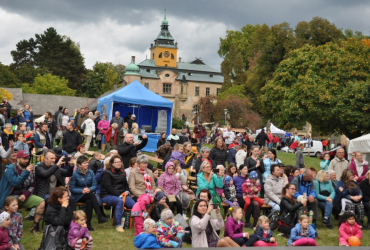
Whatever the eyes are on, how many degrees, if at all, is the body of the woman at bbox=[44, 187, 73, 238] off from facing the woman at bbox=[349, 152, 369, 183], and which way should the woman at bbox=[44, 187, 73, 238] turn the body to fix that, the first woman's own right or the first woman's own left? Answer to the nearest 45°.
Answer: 0° — they already face them

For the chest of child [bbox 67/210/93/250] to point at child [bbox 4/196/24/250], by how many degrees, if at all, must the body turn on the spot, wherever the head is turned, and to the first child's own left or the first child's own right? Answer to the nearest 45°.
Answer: approximately 135° to the first child's own right

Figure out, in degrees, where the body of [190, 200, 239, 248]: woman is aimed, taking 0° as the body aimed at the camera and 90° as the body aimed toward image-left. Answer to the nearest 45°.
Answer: approximately 315°

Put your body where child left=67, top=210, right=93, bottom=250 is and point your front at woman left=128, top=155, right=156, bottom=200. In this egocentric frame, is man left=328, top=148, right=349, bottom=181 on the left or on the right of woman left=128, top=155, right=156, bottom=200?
right

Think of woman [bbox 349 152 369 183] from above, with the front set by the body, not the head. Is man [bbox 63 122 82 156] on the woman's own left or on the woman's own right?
on the woman's own right

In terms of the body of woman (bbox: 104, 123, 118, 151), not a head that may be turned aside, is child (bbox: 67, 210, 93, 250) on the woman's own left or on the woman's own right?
on the woman's own right

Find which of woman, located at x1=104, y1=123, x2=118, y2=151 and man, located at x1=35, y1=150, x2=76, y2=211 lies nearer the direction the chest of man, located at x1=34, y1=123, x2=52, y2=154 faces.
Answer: the man

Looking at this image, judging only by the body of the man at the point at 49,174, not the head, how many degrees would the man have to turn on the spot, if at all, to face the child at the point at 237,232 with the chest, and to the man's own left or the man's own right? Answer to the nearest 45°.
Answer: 0° — they already face them

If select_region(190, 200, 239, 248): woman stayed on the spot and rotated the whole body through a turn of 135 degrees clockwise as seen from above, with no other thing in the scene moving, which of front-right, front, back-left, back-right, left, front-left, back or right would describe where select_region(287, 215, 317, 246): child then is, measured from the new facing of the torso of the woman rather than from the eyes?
back-right
